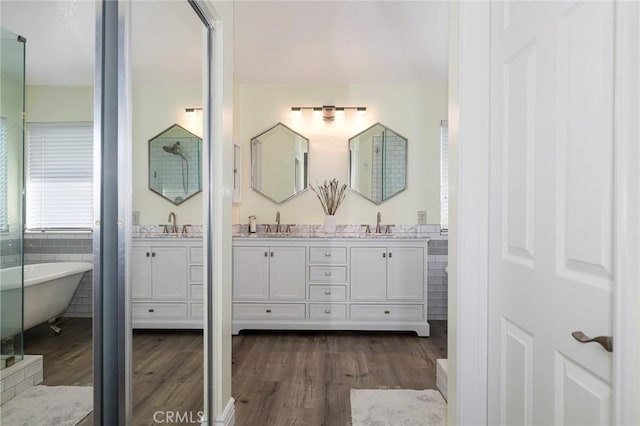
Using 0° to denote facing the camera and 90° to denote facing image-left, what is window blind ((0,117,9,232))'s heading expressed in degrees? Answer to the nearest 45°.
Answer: approximately 270°

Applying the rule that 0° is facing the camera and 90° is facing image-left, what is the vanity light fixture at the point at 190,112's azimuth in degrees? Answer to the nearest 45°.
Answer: approximately 0°

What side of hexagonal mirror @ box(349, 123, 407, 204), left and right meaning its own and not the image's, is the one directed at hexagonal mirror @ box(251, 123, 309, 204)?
right

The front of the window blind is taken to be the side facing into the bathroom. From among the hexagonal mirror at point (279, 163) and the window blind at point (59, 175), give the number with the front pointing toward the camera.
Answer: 2
